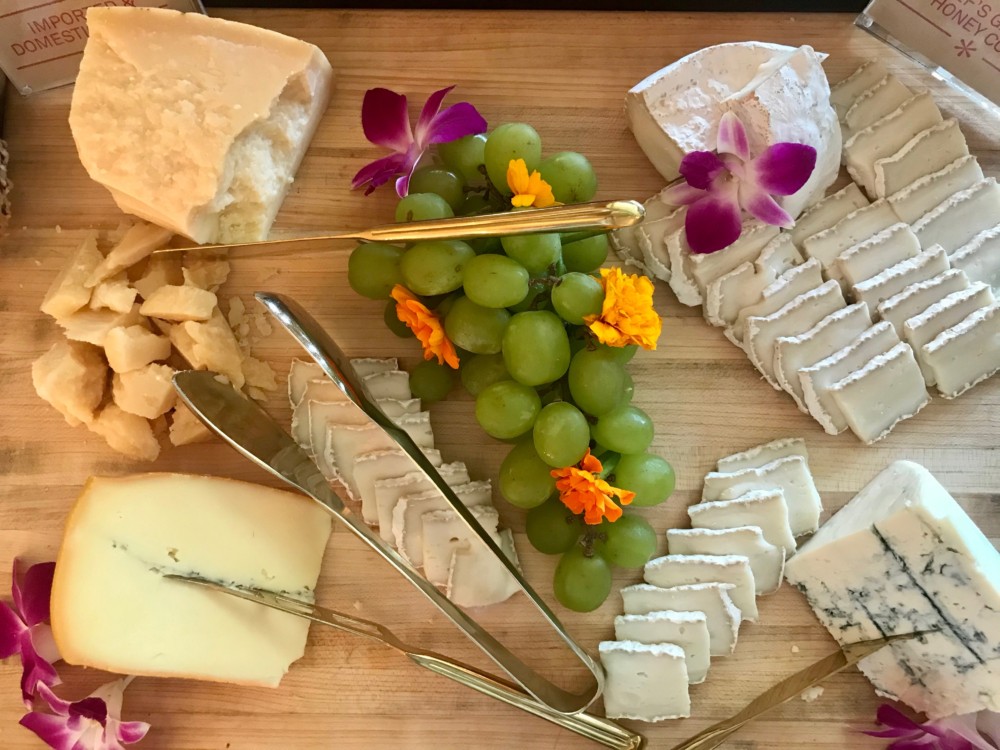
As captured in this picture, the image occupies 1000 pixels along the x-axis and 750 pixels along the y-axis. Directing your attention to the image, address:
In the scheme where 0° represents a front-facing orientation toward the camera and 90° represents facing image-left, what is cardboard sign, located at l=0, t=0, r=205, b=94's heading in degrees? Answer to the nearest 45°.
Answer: approximately 0°

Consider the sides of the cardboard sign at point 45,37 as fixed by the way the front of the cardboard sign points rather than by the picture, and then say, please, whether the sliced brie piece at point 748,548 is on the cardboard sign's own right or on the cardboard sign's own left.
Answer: on the cardboard sign's own left

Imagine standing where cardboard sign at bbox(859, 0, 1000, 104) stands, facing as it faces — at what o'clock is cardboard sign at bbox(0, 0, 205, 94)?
cardboard sign at bbox(0, 0, 205, 94) is roughly at 2 o'clock from cardboard sign at bbox(859, 0, 1000, 104).

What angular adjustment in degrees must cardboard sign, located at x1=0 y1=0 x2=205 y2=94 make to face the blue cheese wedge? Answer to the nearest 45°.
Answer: approximately 45° to its left

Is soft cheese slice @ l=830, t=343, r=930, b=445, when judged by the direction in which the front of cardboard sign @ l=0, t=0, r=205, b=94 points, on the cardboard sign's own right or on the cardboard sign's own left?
on the cardboard sign's own left

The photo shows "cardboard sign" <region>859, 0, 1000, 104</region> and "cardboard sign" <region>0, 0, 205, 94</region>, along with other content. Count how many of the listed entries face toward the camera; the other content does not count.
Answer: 2
